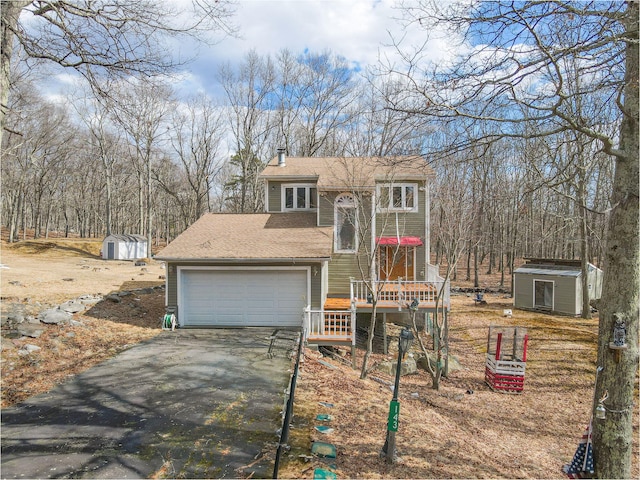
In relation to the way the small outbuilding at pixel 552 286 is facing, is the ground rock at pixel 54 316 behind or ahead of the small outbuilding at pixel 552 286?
ahead

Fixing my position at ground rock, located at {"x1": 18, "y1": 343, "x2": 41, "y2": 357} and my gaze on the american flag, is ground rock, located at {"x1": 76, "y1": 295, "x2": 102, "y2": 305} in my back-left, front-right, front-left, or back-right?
back-left

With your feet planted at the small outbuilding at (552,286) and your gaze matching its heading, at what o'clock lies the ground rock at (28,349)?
The ground rock is roughly at 1 o'clock from the small outbuilding.

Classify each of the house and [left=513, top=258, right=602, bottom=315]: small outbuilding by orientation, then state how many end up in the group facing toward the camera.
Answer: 2

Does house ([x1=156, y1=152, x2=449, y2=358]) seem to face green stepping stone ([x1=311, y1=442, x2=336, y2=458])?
yes

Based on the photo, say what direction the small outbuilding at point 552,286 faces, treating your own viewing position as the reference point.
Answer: facing the viewer

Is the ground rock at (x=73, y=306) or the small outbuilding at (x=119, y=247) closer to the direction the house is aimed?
the ground rock

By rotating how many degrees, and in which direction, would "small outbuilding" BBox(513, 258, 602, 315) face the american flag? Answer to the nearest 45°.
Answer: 0° — it already faces it

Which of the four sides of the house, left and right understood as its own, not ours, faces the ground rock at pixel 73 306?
right

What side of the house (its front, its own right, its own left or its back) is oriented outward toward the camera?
front

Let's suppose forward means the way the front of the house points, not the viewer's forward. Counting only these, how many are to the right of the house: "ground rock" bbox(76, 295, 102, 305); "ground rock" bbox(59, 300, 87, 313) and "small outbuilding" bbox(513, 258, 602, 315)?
2

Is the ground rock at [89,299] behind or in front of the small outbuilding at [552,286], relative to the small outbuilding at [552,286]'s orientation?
in front
